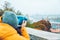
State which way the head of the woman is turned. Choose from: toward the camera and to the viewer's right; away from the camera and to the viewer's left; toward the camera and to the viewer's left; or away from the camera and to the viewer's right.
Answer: away from the camera and to the viewer's right

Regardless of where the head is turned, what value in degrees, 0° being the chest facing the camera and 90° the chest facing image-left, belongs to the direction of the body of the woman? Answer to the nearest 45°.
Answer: approximately 225°

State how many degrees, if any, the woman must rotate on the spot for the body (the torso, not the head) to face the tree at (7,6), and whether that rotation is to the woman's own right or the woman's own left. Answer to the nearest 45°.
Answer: approximately 45° to the woman's own left
